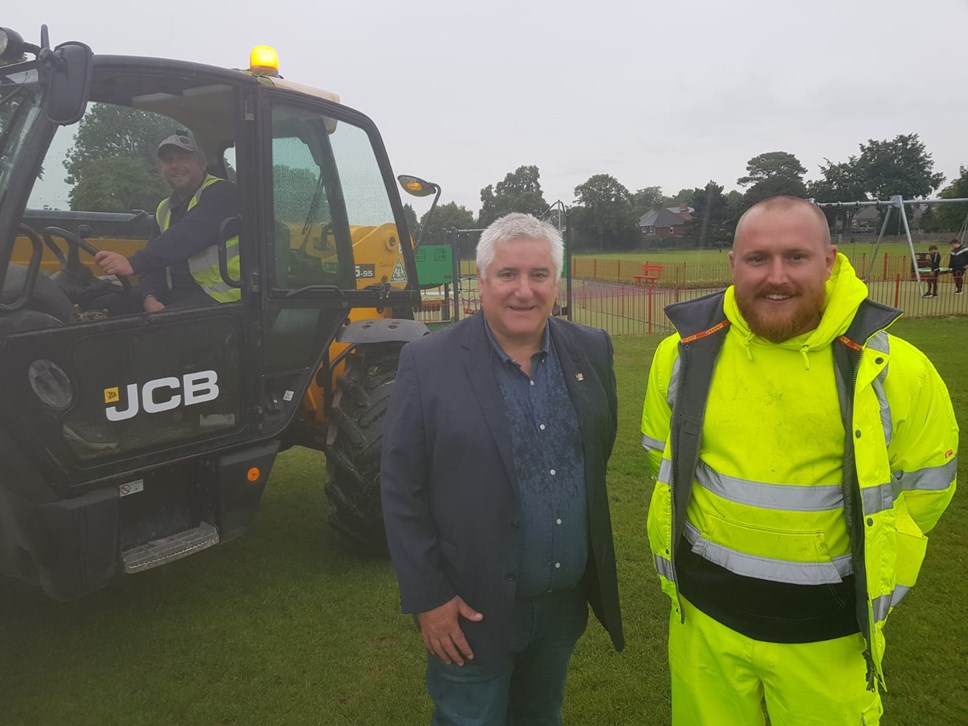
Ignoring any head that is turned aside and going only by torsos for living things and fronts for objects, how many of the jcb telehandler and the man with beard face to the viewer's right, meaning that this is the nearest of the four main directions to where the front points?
0

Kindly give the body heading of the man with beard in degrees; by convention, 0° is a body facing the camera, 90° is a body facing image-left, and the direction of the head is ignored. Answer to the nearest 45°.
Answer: approximately 0°

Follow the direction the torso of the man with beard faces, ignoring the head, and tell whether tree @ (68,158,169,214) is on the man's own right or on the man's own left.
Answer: on the man's own right

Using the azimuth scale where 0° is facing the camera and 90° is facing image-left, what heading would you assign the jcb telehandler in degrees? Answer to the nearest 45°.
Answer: approximately 45°

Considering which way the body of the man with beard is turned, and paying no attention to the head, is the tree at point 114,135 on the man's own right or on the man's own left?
on the man's own right

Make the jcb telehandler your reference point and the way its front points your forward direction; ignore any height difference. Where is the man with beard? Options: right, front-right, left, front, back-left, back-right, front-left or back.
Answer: left

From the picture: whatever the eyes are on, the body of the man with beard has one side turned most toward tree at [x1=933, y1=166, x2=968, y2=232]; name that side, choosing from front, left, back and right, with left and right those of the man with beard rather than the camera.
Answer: back

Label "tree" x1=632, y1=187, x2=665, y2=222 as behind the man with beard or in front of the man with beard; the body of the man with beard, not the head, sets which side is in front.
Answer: behind

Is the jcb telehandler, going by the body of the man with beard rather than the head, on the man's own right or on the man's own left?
on the man's own right

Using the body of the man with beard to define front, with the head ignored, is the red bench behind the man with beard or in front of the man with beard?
behind

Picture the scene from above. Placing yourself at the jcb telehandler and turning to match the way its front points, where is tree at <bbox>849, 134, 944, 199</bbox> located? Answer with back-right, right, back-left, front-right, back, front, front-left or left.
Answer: back

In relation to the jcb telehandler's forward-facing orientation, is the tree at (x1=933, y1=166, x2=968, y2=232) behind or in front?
behind
